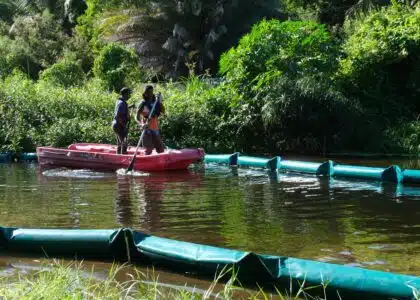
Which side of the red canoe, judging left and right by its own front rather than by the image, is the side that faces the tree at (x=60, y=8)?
left

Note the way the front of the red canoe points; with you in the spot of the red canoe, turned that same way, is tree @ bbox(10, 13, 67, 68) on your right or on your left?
on your left

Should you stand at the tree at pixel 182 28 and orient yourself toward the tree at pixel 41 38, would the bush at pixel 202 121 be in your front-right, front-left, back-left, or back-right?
back-left

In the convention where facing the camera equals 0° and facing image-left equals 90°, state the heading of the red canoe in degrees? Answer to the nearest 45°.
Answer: approximately 270°

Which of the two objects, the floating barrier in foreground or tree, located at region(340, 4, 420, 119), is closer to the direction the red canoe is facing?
the tree

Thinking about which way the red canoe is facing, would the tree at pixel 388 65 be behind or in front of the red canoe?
in front

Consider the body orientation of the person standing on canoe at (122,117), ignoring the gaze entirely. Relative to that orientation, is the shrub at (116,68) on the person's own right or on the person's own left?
on the person's own left

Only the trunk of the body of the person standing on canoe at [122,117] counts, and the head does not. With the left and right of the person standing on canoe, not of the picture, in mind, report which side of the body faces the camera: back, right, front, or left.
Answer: right
